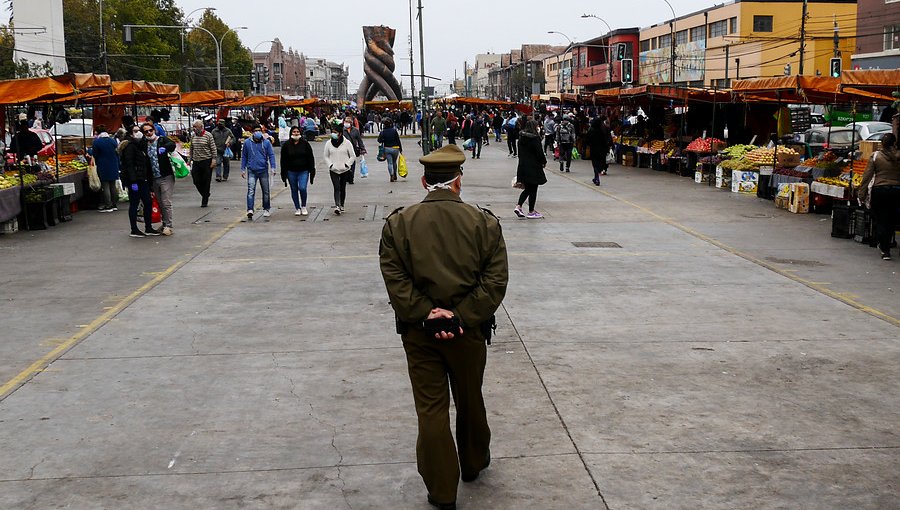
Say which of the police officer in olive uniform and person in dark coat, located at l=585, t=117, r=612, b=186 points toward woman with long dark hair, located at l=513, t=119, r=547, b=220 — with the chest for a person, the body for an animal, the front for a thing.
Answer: the police officer in olive uniform

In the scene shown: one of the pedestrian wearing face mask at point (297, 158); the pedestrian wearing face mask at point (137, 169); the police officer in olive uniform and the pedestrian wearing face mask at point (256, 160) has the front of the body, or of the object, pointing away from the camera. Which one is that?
the police officer in olive uniform

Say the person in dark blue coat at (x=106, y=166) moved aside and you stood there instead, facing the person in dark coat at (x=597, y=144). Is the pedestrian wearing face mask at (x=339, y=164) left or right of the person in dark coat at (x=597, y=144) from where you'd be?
right

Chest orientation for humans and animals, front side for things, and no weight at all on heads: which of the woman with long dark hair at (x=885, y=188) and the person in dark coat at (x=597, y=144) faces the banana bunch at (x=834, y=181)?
the woman with long dark hair

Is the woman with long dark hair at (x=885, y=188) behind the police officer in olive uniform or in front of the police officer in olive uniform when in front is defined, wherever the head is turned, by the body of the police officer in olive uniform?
in front

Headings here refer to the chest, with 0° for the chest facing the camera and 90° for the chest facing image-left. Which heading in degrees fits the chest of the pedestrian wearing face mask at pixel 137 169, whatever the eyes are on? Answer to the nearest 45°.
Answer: approximately 315°

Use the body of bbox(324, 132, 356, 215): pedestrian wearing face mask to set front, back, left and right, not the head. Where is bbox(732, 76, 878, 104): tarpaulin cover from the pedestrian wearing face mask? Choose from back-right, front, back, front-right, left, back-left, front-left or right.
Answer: left

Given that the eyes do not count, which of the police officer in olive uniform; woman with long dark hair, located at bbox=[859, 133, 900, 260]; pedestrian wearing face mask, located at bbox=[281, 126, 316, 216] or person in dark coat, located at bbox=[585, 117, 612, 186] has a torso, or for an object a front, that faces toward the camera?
the pedestrian wearing face mask

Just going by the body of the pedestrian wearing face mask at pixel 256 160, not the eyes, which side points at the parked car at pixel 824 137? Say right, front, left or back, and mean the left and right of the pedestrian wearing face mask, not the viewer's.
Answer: left

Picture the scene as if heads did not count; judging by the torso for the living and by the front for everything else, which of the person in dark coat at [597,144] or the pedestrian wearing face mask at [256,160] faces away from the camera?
the person in dark coat

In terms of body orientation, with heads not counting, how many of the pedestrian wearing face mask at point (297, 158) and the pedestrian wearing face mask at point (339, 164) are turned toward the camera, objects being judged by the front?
2

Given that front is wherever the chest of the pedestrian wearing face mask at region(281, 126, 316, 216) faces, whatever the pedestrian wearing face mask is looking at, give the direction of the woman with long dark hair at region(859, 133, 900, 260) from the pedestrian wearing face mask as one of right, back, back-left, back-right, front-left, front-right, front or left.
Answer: front-left

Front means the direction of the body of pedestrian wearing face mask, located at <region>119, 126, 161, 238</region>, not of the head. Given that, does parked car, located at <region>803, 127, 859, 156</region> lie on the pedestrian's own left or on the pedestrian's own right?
on the pedestrian's own left
